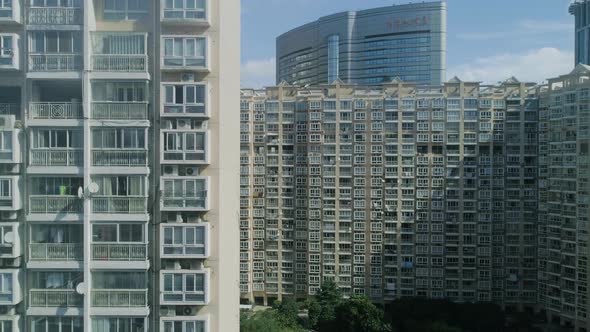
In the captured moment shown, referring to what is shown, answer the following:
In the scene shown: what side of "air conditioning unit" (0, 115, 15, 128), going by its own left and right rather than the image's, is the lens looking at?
front

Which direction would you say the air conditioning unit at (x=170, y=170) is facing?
toward the camera

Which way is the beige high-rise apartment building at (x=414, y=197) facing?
toward the camera

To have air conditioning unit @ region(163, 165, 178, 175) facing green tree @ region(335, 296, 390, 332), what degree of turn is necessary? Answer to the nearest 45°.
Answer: approximately 135° to its left

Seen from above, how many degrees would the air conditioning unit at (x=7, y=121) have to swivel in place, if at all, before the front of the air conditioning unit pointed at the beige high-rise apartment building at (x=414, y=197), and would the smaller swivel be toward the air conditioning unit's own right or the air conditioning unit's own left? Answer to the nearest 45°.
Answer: approximately 135° to the air conditioning unit's own left

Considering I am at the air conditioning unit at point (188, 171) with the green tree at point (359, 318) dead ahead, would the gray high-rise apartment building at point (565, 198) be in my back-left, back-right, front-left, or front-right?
front-right

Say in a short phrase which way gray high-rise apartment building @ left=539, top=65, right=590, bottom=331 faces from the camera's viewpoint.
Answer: facing the viewer and to the left of the viewer

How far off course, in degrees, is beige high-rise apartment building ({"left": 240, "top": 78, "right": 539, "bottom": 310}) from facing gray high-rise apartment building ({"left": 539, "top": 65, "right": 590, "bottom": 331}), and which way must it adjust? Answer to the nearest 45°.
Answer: approximately 90° to its left

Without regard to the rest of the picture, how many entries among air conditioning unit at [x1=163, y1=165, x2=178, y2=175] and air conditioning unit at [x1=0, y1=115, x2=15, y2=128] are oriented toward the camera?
2

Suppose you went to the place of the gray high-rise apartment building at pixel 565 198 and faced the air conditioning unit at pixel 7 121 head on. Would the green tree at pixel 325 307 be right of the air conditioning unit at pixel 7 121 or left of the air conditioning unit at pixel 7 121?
right

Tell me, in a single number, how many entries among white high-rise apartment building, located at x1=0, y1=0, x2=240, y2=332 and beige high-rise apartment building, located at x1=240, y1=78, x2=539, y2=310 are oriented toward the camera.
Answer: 2

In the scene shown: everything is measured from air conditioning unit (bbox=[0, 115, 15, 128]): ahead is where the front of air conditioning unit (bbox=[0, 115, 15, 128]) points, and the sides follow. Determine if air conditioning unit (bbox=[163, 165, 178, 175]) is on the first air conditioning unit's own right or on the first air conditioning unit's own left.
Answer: on the first air conditioning unit's own left

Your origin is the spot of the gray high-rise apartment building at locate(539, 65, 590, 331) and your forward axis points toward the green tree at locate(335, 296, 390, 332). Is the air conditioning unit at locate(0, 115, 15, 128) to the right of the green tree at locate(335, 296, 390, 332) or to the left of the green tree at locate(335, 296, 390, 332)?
left

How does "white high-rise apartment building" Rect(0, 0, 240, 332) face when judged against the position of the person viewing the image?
facing the viewer

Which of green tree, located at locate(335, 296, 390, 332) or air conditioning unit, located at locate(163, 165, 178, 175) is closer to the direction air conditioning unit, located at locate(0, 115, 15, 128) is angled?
the air conditioning unit

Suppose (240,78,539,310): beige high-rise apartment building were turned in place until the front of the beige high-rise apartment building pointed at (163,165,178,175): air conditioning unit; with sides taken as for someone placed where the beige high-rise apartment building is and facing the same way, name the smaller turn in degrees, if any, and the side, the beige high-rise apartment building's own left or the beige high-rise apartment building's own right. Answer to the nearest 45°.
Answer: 0° — it already faces it

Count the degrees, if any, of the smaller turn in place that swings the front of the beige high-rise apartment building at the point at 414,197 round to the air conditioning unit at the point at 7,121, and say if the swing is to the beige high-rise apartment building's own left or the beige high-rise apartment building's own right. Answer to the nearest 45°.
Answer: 0° — it already faces it
